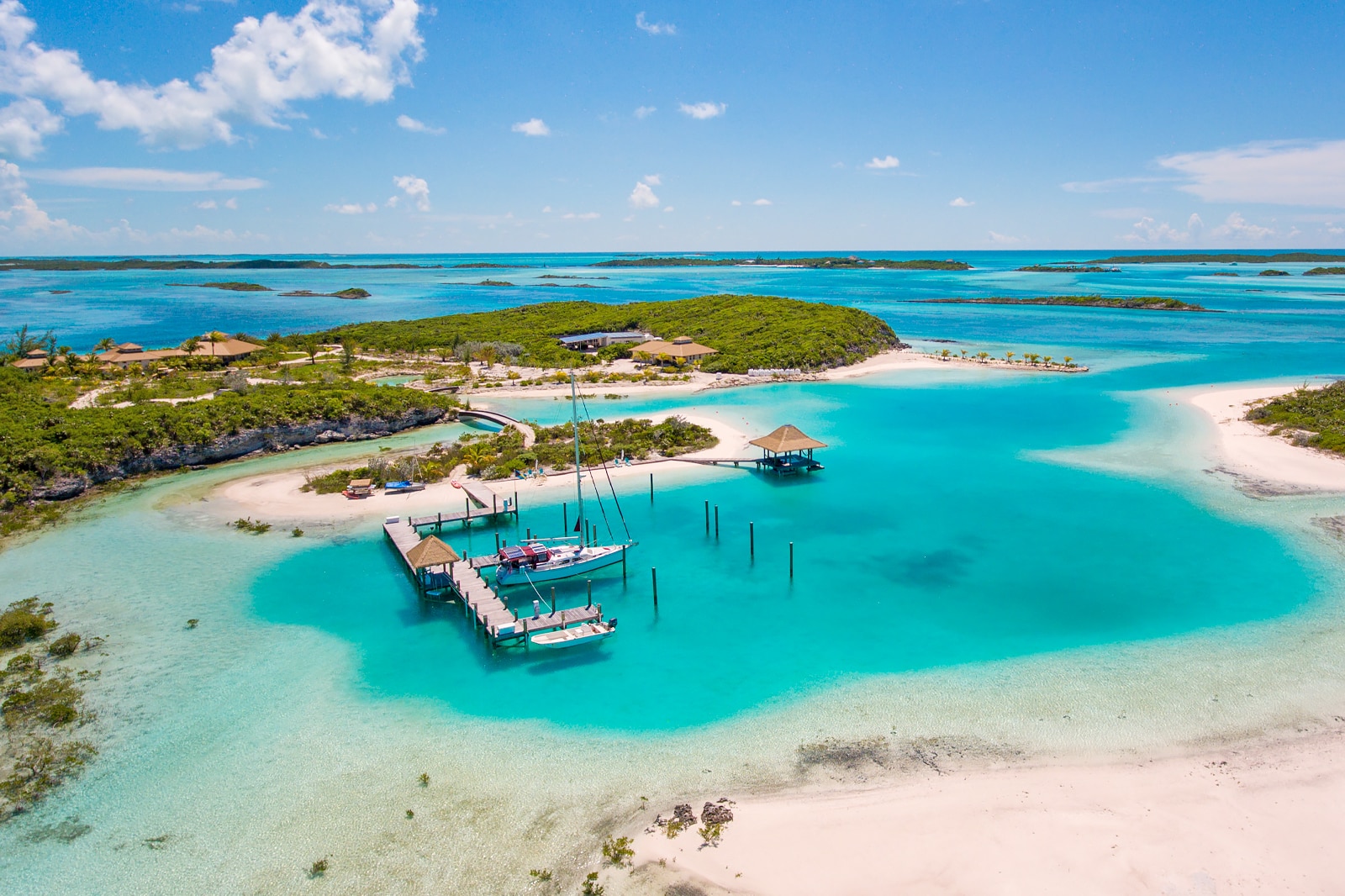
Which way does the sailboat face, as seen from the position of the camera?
facing away from the viewer and to the right of the viewer

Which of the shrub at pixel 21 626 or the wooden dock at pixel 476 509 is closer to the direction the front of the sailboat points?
the wooden dock

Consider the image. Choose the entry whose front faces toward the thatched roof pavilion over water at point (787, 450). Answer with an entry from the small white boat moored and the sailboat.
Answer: the sailboat

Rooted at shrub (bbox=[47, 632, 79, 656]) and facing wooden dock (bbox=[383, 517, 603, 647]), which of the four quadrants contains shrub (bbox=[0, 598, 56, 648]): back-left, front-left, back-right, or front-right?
back-left

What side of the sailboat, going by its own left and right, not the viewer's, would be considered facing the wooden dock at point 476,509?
left

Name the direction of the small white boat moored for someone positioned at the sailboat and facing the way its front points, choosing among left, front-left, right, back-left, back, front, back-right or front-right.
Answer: back-right
